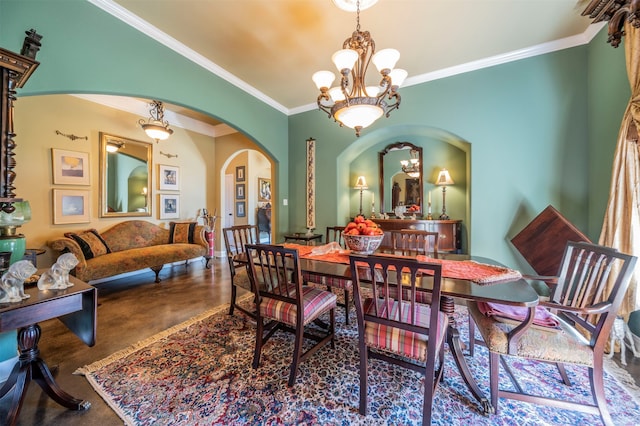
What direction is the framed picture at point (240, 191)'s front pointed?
toward the camera

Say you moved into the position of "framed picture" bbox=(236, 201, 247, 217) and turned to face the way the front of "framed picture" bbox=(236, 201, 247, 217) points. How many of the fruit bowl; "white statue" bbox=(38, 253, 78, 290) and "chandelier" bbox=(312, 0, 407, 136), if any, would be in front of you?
3

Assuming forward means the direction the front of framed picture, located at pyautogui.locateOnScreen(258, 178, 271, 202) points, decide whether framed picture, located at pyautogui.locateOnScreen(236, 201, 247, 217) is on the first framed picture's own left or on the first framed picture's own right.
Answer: on the first framed picture's own right

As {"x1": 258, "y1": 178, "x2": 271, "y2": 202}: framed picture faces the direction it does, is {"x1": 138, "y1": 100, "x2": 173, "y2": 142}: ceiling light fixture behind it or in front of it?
in front

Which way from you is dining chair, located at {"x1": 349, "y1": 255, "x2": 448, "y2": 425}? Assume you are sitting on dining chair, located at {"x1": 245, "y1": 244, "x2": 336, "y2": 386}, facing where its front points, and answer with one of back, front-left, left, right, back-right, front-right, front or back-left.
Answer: right

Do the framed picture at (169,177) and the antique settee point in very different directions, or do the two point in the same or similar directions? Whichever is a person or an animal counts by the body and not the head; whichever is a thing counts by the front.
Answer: same or similar directions

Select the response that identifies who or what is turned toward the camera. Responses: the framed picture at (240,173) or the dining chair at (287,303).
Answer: the framed picture

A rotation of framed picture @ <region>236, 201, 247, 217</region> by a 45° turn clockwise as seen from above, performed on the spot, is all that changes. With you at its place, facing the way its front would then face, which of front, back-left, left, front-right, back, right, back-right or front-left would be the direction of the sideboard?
left

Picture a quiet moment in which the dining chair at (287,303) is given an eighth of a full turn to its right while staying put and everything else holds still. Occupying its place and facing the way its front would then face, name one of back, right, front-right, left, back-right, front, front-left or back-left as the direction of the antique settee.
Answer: back-left

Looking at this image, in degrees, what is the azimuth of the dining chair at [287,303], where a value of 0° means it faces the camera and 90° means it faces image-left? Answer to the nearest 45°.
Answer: approximately 225°

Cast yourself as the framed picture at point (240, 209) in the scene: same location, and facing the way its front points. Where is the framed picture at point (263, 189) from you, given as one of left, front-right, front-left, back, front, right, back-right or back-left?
back-left

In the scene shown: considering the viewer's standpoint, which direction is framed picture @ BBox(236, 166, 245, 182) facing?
facing the viewer

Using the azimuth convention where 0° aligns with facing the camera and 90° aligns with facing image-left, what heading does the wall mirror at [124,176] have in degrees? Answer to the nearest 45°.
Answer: approximately 315°

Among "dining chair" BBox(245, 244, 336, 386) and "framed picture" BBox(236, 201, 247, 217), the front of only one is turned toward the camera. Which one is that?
the framed picture

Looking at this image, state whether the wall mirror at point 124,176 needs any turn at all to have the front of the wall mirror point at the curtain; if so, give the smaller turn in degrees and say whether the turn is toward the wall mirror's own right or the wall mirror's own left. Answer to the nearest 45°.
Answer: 0° — it already faces it

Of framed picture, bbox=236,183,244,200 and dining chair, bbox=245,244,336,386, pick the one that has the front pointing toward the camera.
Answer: the framed picture

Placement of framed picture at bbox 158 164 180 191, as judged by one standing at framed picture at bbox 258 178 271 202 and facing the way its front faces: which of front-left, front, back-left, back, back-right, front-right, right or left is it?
front-right

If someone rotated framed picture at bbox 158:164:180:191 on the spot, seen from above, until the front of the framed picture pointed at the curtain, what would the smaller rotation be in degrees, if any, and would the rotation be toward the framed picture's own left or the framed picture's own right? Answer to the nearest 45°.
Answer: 0° — it already faces it

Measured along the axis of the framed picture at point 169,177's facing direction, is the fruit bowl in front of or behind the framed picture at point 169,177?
in front
